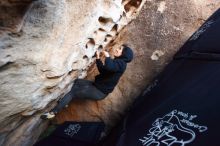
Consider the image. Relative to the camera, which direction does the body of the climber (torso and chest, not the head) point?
to the viewer's left
